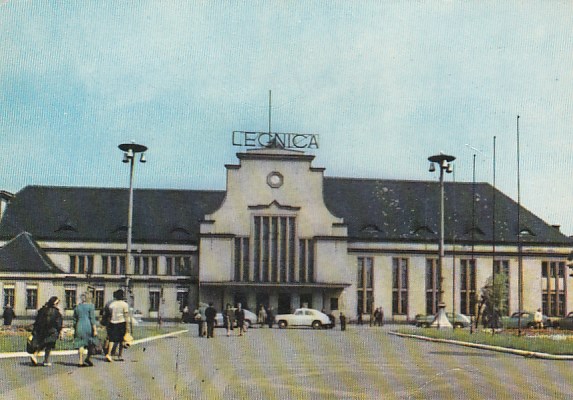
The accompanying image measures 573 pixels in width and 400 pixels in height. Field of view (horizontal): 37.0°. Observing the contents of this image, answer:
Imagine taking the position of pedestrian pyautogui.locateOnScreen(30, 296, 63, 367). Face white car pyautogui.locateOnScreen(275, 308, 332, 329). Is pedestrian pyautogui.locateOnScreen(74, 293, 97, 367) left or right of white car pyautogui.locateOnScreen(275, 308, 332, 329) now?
right

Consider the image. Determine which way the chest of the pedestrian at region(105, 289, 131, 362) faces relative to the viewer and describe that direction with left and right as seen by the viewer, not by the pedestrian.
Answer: facing away from the viewer

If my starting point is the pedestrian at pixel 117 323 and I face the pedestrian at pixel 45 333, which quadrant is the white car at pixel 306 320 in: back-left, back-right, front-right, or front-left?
back-right

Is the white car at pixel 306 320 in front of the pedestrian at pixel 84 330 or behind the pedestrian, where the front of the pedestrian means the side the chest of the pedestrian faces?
in front

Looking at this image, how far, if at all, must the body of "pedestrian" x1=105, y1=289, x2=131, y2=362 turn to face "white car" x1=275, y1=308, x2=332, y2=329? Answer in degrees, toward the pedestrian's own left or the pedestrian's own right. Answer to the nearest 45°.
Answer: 0° — they already face it

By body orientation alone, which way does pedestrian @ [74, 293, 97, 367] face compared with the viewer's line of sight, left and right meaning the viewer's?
facing away from the viewer

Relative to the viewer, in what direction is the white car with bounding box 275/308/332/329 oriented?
to the viewer's left

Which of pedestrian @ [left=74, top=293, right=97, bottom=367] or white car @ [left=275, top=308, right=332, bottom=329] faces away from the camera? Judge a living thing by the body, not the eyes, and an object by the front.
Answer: the pedestrian

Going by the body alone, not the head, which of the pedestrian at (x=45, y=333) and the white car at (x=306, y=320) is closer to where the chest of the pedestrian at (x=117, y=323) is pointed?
the white car

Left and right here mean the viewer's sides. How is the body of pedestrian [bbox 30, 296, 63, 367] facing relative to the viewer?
facing away from the viewer and to the right of the viewer

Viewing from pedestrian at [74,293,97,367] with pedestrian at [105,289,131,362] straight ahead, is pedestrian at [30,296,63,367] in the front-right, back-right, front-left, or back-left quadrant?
back-left

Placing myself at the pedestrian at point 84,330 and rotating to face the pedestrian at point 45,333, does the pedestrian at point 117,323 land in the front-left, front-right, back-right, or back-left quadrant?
back-right
